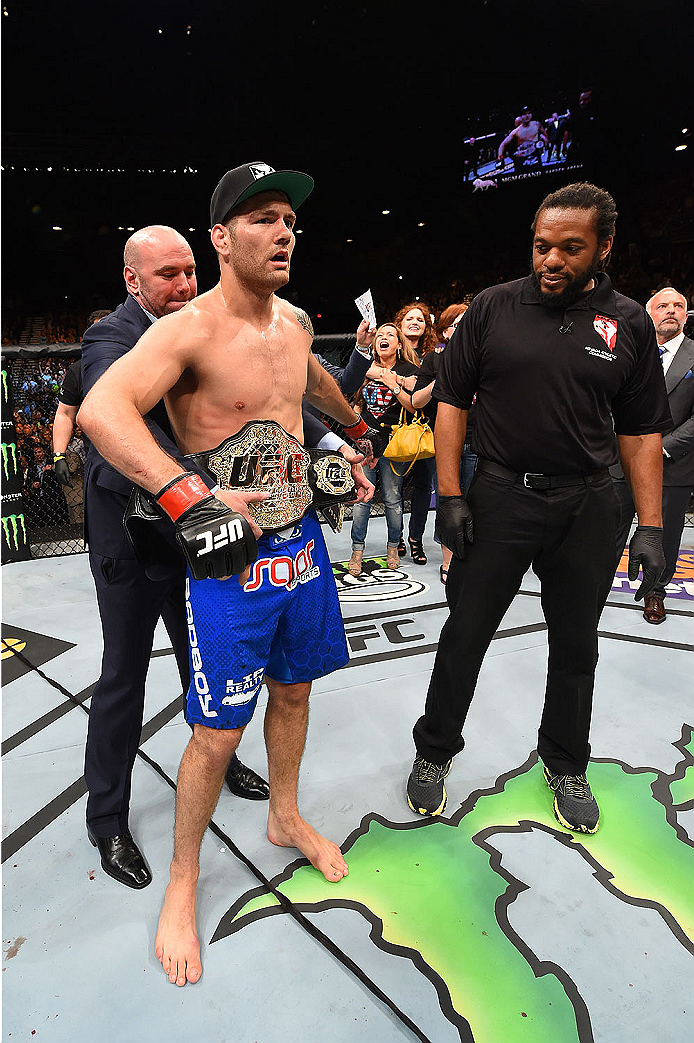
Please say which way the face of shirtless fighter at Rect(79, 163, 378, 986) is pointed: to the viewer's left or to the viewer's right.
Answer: to the viewer's right

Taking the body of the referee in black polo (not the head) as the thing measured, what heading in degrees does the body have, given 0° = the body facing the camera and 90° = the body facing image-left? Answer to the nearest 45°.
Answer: approximately 0°

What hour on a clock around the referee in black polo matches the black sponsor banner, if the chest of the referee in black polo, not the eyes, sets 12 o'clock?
The black sponsor banner is roughly at 4 o'clock from the referee in black polo.

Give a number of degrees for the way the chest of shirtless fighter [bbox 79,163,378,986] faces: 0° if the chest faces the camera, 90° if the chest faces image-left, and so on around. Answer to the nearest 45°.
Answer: approximately 315°
